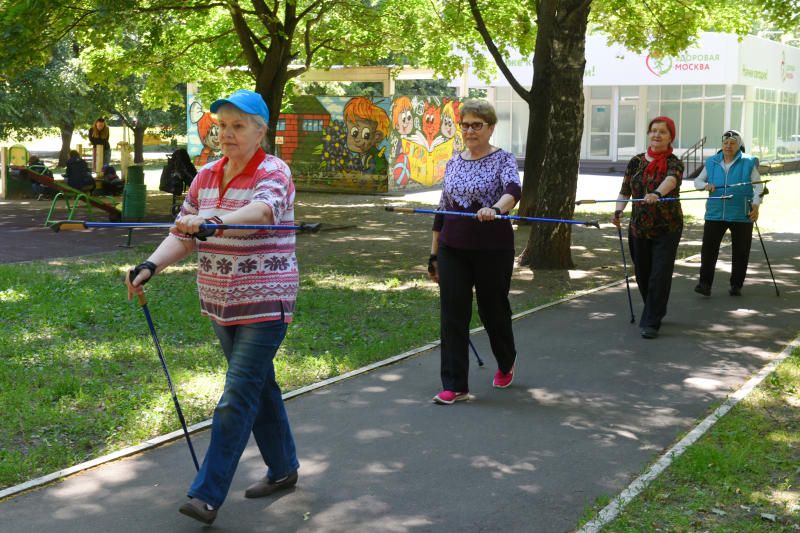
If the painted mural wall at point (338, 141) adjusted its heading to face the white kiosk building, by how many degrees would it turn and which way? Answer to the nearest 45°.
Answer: approximately 135° to its left

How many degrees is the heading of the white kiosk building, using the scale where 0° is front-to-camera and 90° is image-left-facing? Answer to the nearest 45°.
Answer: approximately 0°

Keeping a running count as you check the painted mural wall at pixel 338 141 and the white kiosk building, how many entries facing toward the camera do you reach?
2

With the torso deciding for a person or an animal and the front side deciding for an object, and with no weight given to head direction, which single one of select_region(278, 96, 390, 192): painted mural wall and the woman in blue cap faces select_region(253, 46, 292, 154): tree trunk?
the painted mural wall

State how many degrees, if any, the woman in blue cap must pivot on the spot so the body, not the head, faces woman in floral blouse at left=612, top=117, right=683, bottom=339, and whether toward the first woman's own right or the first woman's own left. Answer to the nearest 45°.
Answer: approximately 180°

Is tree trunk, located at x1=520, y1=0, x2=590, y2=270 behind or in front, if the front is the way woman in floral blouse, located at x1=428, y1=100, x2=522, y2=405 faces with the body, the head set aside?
behind

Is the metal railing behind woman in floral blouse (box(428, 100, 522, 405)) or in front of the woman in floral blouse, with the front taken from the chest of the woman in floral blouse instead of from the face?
behind

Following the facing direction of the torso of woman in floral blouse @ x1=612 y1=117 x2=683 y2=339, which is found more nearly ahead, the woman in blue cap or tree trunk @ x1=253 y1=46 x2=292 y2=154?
the woman in blue cap

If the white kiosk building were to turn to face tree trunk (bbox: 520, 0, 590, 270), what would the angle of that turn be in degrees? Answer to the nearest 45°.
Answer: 0° — it already faces it

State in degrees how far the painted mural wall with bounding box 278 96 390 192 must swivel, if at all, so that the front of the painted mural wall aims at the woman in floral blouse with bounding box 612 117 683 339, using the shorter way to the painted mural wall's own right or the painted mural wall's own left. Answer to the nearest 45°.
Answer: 0° — it already faces them
